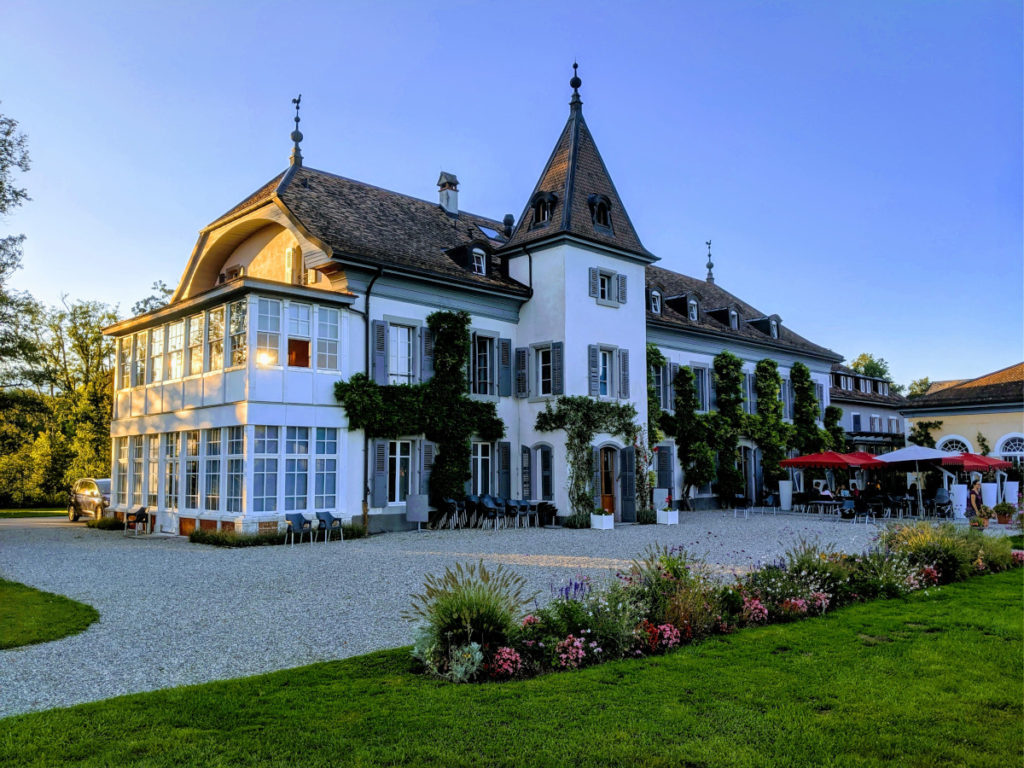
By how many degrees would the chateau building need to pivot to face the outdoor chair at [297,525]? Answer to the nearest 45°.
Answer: approximately 45° to its right

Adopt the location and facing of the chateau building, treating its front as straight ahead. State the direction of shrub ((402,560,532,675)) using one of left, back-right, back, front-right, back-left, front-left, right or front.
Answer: front-right

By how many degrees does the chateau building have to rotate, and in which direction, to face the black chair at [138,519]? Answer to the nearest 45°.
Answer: approximately 135° to its right

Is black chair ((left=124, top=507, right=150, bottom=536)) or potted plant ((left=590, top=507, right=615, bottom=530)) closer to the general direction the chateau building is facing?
the potted plant

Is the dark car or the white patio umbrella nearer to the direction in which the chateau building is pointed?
the white patio umbrella

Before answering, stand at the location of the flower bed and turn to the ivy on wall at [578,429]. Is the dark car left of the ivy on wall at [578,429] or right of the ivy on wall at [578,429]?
left

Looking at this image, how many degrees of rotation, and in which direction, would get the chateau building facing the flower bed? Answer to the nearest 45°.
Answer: approximately 45° to its right

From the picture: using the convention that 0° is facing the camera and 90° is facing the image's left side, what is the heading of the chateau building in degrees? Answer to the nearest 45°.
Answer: approximately 315°

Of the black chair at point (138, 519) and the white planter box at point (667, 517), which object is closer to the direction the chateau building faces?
the white planter box

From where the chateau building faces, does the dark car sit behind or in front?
behind

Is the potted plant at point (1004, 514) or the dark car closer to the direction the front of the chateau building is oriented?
the potted plant

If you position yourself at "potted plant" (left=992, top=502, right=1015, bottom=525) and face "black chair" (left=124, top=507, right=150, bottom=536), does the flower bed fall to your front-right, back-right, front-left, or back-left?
front-left

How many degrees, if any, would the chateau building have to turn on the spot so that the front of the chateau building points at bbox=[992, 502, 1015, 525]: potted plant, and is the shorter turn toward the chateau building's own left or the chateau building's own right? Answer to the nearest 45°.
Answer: approximately 45° to the chateau building's own left

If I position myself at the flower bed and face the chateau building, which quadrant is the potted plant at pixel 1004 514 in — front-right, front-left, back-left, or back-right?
front-right
